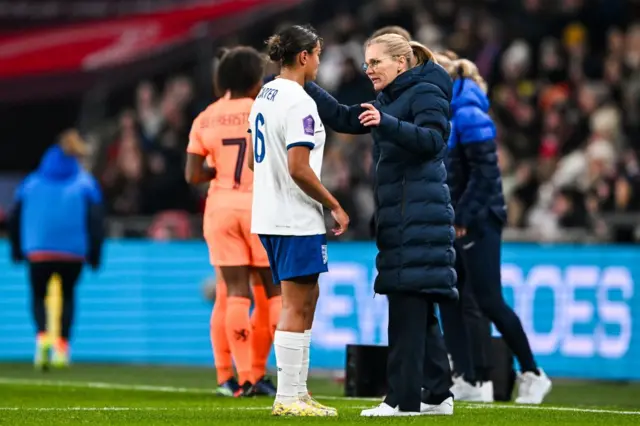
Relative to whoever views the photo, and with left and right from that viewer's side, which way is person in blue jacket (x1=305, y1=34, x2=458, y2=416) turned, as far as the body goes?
facing to the left of the viewer

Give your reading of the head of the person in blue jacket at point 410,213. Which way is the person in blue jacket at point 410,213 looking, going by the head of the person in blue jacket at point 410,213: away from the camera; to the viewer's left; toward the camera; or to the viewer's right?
to the viewer's left

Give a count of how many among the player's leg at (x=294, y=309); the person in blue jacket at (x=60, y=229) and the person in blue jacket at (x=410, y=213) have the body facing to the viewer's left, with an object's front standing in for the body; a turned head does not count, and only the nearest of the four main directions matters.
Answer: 1

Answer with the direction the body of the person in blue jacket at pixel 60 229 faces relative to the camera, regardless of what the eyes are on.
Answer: away from the camera

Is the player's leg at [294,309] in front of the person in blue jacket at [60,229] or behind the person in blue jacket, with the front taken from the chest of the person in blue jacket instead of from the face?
behind

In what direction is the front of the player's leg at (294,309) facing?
to the viewer's right

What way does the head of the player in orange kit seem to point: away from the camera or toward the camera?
away from the camera

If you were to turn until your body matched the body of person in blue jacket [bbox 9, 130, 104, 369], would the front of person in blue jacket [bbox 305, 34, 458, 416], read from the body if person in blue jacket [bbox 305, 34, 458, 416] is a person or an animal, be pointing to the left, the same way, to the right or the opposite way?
to the left
